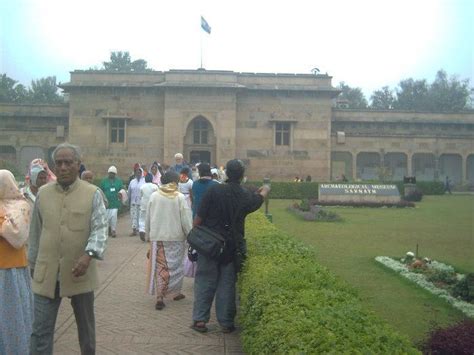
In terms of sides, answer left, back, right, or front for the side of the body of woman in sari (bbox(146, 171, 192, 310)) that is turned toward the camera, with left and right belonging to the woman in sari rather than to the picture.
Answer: back

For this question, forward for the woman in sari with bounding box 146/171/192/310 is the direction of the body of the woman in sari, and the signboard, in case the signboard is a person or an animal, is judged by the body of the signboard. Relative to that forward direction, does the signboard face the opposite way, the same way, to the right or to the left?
the opposite way

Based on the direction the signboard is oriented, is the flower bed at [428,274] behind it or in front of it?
in front

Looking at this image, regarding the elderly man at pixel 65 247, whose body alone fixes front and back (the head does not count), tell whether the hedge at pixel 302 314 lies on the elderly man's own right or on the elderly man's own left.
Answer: on the elderly man's own left

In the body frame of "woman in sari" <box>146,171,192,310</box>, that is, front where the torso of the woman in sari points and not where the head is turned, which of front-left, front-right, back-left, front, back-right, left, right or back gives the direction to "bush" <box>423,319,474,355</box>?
back-right

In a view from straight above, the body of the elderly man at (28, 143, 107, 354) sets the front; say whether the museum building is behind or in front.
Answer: behind

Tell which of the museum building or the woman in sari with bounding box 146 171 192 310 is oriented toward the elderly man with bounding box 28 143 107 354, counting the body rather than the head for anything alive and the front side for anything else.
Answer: the museum building

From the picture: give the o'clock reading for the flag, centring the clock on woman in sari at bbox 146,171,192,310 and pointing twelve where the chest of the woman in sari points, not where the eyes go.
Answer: The flag is roughly at 12 o'clock from the woman in sari.

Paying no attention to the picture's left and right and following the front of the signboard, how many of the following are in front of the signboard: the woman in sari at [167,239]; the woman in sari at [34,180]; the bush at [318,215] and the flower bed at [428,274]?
4

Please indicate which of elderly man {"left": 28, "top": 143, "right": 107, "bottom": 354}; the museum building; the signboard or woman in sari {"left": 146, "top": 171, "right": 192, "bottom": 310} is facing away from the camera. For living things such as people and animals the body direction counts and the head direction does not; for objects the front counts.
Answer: the woman in sari

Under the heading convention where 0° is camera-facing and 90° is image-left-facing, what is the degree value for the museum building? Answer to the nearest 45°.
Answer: approximately 0°
